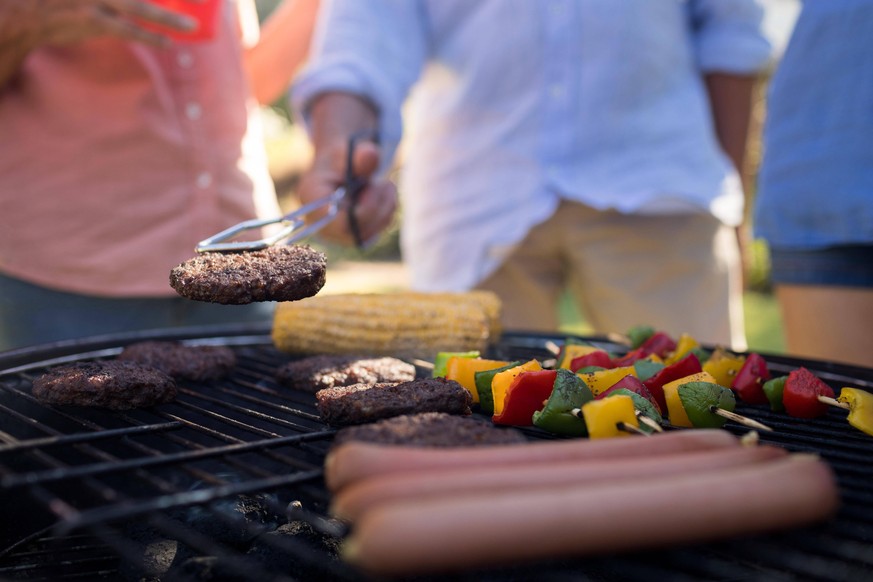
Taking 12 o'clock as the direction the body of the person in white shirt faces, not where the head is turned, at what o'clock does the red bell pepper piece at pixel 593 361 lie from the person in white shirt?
The red bell pepper piece is roughly at 12 o'clock from the person in white shirt.

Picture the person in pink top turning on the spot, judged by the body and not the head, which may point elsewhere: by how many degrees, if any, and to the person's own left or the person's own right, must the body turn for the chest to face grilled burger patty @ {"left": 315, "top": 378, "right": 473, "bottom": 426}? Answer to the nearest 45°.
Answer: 0° — they already face it

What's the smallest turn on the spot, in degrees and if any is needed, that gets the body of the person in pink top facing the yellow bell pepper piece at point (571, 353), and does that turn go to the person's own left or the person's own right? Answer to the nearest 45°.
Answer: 0° — they already face it

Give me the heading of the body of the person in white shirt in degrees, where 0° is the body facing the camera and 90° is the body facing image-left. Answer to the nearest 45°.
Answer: approximately 0°

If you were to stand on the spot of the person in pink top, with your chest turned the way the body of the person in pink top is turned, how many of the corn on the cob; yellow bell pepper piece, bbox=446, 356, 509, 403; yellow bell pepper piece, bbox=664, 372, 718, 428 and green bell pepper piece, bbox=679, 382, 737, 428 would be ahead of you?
4

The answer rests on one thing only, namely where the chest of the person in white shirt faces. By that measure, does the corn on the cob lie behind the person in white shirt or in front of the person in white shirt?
in front

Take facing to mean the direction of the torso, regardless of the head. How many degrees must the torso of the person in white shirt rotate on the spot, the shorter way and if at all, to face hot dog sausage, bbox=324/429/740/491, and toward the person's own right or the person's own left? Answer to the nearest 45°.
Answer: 0° — they already face it

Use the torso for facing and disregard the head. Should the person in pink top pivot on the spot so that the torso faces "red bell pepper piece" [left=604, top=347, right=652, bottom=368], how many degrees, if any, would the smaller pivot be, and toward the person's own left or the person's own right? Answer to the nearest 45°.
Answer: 0° — they already face it
